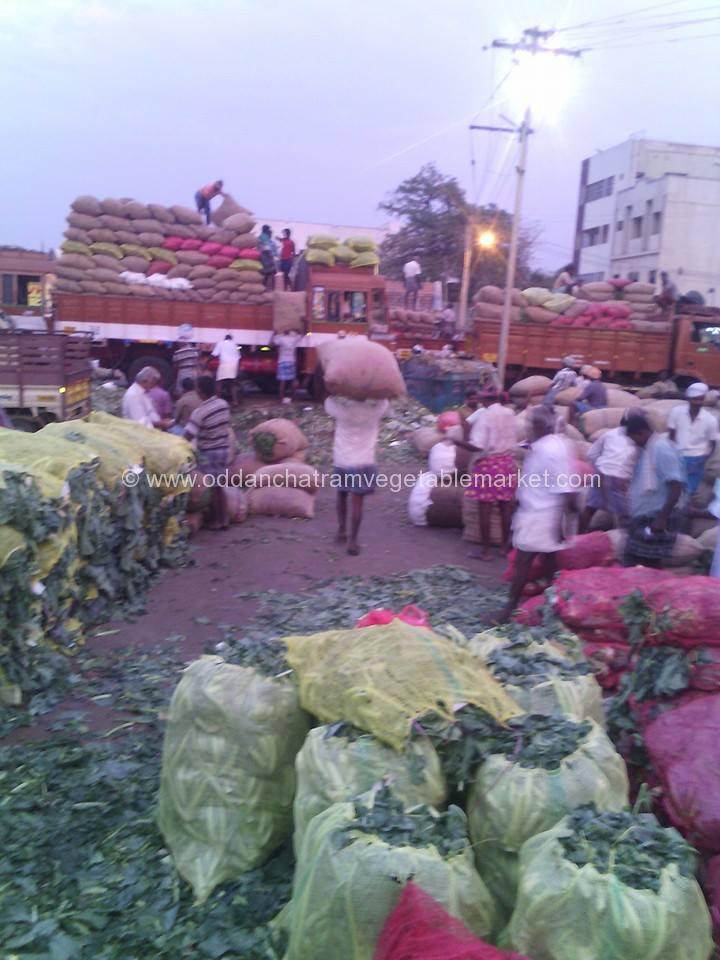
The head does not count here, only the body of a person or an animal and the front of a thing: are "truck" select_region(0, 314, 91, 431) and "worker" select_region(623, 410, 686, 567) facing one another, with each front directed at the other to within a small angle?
no

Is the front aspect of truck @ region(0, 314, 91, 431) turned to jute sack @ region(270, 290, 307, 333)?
no

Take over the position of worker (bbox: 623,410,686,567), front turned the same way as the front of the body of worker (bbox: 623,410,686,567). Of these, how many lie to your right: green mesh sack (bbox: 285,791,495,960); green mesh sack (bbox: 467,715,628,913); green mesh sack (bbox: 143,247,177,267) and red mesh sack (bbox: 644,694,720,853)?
1

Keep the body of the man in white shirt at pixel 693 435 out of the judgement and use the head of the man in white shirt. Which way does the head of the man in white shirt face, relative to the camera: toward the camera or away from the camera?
toward the camera

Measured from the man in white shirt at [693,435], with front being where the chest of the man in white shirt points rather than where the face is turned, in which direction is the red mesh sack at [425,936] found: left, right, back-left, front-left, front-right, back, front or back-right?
front

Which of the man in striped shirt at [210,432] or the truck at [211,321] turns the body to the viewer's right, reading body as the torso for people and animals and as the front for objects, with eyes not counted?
the truck

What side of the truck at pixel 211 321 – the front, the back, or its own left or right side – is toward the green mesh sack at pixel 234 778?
right

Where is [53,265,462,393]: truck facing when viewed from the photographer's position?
facing to the right of the viewer

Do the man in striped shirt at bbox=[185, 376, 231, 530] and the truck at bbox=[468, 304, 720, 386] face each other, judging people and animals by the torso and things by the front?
no

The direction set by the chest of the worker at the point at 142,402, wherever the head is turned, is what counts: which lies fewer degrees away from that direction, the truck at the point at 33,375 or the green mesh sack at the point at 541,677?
the green mesh sack

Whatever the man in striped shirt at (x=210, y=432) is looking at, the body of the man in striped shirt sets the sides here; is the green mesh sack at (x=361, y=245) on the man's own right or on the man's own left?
on the man's own right

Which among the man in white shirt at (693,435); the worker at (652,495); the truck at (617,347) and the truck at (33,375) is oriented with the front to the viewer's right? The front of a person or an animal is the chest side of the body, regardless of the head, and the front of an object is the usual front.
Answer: the truck at (617,347)

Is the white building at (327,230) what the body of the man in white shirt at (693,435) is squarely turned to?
no

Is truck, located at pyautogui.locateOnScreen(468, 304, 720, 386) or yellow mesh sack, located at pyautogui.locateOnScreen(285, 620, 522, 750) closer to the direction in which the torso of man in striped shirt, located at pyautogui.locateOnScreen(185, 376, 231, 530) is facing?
the truck

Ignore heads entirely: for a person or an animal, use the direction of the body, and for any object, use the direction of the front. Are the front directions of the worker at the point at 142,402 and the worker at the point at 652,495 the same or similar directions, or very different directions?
very different directions

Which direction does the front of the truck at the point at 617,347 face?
to the viewer's right

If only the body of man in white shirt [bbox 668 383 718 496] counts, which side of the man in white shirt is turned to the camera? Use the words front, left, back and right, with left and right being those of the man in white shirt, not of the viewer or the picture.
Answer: front

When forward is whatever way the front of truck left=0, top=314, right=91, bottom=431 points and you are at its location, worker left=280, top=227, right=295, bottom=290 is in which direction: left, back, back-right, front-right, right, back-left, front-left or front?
right

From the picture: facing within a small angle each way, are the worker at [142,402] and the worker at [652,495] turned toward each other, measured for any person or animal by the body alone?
no

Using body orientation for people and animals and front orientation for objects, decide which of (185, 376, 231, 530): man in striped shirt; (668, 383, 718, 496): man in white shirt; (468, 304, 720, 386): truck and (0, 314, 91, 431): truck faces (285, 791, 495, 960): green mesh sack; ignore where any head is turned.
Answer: the man in white shirt
